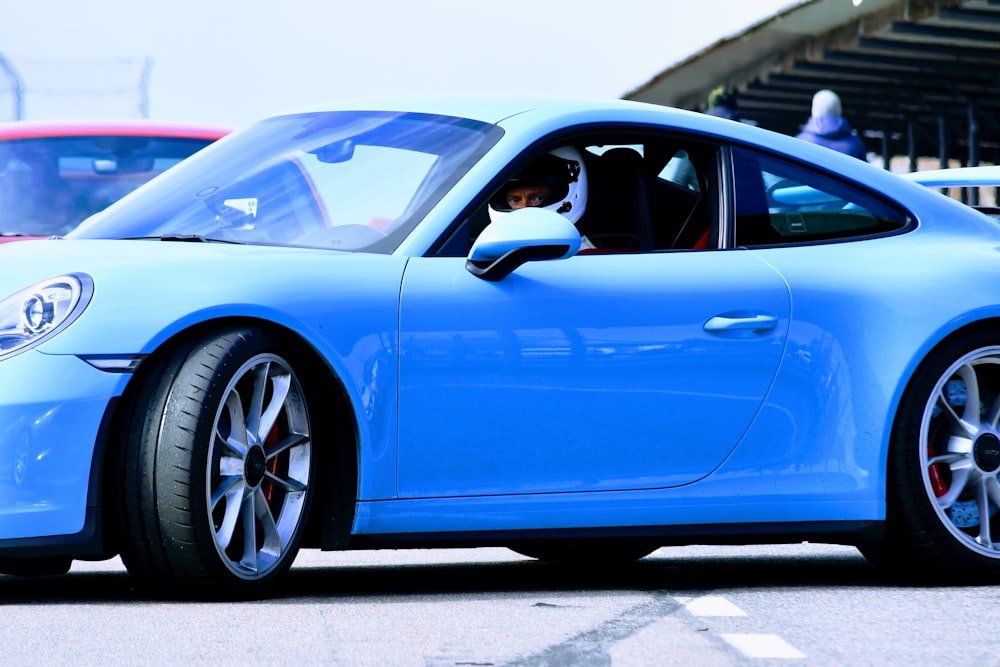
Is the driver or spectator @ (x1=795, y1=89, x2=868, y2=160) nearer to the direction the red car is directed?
the driver

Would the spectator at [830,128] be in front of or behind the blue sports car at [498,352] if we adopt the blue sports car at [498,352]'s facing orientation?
behind

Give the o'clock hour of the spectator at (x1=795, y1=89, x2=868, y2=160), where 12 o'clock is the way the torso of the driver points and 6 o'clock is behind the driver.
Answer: The spectator is roughly at 5 o'clock from the driver.

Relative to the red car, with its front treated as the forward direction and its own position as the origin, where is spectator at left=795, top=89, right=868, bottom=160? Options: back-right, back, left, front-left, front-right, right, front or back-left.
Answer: left

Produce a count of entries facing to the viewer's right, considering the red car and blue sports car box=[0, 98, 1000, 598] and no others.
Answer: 0

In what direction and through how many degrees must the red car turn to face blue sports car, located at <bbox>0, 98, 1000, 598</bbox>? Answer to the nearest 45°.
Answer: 0° — it already faces it

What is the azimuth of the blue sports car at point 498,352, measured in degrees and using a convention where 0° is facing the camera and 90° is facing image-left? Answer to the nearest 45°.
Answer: approximately 45°

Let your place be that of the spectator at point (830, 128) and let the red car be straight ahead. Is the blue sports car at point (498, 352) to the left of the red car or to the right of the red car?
left

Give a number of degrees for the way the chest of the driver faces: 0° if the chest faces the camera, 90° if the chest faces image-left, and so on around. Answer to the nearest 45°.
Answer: approximately 45°

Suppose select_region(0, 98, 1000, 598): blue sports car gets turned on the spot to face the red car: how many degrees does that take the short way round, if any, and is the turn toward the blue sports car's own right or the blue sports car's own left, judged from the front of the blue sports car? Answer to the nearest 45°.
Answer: approximately 90° to the blue sports car's own right
